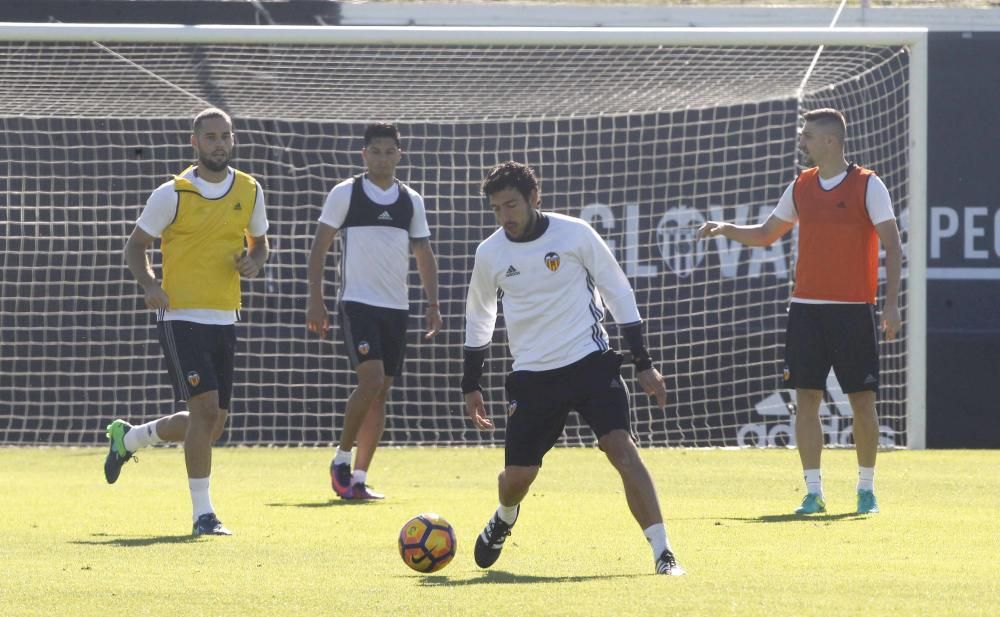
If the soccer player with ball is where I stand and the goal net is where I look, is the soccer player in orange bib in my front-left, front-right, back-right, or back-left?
front-right

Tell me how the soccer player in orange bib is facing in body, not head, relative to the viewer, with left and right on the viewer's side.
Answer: facing the viewer

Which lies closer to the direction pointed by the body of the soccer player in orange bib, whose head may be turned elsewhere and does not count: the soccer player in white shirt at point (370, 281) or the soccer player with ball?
the soccer player with ball

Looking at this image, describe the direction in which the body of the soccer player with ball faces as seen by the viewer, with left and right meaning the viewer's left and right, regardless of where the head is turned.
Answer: facing the viewer and to the left of the viewer

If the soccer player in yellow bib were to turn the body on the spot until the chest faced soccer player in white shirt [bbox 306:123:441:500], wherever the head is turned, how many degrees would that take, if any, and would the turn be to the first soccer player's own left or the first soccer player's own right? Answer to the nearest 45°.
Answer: approximately 90° to the first soccer player's own left

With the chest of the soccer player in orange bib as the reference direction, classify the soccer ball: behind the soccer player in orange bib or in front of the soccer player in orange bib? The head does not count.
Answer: in front

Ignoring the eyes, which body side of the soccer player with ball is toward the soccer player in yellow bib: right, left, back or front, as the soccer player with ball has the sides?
right

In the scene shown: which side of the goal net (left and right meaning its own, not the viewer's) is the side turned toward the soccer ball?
front

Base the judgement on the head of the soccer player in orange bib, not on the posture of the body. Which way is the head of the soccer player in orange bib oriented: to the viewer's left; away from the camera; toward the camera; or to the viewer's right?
to the viewer's left

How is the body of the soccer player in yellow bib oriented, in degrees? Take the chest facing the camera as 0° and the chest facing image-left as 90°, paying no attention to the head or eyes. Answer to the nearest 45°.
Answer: approximately 315°

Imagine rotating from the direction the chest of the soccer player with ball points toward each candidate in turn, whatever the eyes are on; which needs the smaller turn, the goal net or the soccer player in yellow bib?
the soccer player in yellow bib

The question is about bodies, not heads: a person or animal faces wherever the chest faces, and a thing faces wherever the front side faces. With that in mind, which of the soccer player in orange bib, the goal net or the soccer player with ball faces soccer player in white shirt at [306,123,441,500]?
the goal net

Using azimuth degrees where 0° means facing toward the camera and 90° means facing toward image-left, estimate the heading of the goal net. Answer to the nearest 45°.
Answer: approximately 0°

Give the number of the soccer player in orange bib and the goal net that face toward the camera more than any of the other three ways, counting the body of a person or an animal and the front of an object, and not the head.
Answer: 2

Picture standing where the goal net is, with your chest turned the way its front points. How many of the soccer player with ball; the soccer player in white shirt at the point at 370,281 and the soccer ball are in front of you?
3

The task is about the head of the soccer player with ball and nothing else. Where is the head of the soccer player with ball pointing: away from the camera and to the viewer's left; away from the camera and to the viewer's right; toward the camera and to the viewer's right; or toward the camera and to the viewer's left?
toward the camera and to the viewer's left
